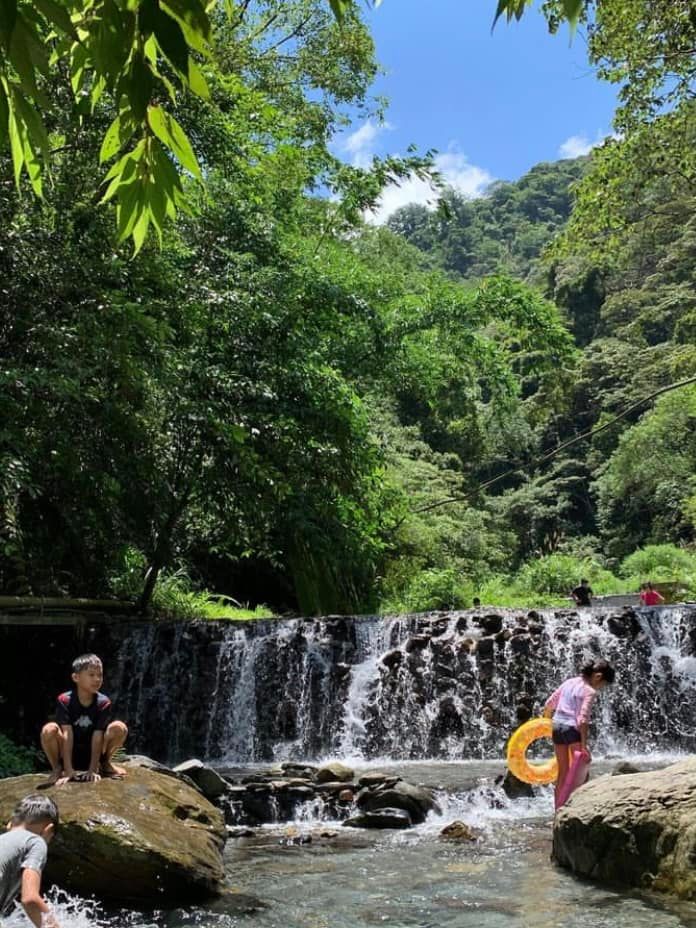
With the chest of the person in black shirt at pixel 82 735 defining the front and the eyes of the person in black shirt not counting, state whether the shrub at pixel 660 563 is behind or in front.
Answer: behind

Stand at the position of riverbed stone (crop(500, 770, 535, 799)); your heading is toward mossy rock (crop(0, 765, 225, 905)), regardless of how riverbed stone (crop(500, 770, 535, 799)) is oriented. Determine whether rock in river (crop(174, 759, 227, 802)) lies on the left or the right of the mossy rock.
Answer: right

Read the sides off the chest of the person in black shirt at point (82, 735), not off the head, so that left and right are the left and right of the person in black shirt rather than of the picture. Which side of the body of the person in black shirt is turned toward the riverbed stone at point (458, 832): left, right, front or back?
left

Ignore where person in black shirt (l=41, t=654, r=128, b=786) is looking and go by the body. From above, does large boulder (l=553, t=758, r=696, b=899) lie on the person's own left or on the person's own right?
on the person's own left

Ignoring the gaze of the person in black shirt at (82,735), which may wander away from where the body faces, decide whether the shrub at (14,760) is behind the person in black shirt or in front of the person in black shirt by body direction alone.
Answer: behind

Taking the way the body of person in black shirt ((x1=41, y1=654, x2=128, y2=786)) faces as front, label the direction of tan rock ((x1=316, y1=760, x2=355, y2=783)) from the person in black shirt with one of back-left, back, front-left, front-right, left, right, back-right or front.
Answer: back-left

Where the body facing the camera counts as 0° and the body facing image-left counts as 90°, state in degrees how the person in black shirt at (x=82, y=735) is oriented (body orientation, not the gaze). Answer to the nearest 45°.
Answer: approximately 0°

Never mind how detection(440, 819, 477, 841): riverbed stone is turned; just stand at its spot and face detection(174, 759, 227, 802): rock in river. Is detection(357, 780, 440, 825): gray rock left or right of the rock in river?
right
